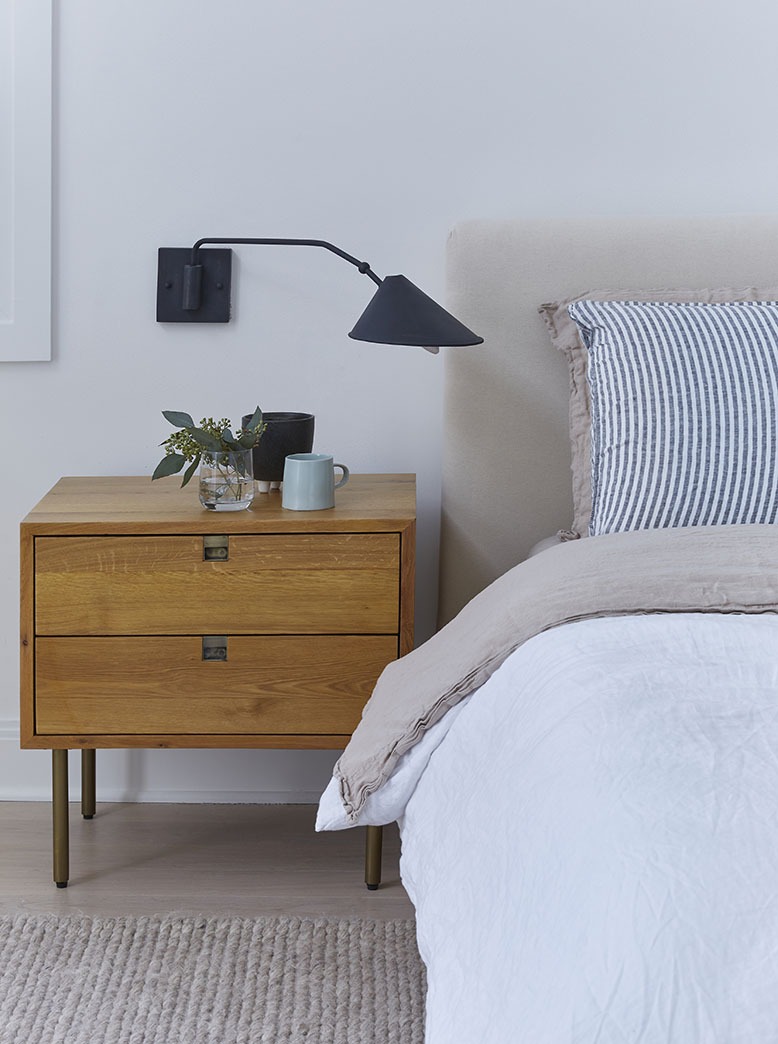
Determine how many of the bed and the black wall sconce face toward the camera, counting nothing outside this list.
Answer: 2

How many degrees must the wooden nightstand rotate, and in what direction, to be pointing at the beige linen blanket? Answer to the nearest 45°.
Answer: approximately 45° to its left

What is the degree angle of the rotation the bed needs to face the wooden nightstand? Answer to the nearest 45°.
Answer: approximately 135° to its right

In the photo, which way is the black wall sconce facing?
toward the camera

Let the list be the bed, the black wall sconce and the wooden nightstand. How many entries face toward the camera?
3

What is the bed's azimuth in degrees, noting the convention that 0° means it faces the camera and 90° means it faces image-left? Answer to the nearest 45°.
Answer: approximately 0°

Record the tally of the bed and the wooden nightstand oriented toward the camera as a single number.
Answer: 2

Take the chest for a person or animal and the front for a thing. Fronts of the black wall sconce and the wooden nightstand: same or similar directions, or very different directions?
same or similar directions

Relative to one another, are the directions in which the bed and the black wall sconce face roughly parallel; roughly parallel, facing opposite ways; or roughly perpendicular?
roughly parallel
